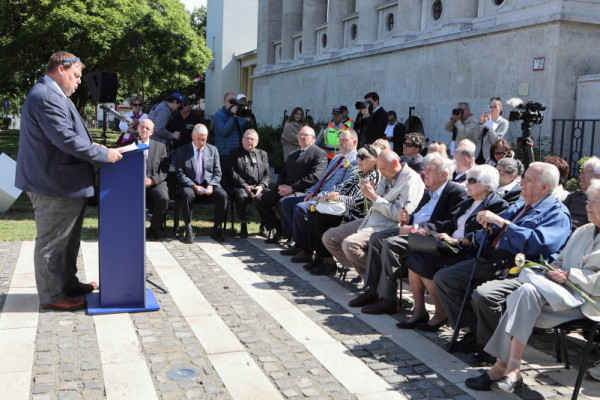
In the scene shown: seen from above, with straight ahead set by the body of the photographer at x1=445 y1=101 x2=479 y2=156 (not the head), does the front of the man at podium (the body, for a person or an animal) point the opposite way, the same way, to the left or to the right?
the opposite way

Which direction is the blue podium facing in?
to the viewer's right

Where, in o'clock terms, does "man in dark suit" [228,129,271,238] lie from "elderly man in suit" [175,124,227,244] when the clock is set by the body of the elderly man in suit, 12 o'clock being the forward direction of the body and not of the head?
The man in dark suit is roughly at 9 o'clock from the elderly man in suit.

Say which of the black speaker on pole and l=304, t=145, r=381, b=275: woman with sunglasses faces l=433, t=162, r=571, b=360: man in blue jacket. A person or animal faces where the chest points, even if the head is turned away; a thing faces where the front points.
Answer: the black speaker on pole

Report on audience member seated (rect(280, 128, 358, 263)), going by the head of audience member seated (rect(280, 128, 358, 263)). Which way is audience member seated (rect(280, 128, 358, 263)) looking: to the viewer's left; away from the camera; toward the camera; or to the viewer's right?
to the viewer's left

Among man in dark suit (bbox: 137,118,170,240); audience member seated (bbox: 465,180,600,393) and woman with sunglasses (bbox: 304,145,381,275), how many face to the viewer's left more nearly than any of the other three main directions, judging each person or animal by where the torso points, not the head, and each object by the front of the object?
2

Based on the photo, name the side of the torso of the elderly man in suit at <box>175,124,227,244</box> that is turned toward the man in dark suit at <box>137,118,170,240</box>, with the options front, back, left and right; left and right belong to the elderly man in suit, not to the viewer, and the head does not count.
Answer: right

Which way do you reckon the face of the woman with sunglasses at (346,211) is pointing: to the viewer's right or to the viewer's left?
to the viewer's left

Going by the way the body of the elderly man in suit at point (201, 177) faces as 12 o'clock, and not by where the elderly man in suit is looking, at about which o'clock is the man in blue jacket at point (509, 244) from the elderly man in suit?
The man in blue jacket is roughly at 11 o'clock from the elderly man in suit.
